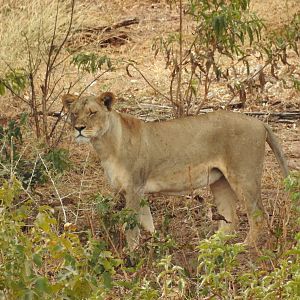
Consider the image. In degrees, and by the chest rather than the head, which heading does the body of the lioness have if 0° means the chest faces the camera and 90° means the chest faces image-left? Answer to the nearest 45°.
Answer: approximately 90°

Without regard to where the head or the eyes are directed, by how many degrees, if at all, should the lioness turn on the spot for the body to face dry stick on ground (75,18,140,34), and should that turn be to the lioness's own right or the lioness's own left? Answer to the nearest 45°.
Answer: approximately 90° to the lioness's own right
